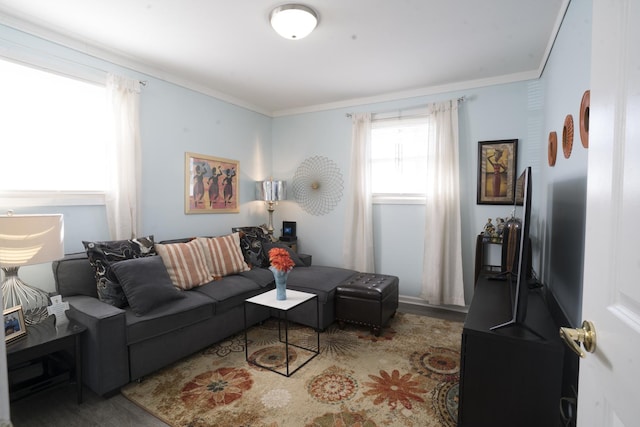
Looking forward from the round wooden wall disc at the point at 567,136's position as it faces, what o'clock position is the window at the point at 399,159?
The window is roughly at 1 o'clock from the round wooden wall disc.

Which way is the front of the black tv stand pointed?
to the viewer's left

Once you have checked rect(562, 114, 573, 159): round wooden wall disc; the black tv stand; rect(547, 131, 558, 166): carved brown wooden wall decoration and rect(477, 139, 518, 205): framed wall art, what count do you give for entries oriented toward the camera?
1

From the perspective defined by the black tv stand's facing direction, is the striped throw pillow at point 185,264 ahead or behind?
ahead

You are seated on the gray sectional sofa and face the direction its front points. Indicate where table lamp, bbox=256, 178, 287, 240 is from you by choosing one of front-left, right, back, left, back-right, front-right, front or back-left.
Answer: left

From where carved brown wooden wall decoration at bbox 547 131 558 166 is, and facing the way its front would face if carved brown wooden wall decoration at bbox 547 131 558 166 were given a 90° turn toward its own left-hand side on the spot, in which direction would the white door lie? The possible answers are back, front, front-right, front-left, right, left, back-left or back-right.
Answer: front

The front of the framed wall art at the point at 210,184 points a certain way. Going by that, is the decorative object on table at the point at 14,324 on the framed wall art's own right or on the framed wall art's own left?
on the framed wall art's own right

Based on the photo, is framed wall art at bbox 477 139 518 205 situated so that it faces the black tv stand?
yes

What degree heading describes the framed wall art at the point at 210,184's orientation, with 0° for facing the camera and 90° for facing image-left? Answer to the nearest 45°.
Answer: approximately 315°

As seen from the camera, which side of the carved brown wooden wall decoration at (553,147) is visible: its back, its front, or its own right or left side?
left

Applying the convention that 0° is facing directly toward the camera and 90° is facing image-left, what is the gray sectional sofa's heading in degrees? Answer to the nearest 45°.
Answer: approximately 315°

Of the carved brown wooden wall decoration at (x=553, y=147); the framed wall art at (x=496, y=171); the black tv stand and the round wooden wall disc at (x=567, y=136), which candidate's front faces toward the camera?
the framed wall art

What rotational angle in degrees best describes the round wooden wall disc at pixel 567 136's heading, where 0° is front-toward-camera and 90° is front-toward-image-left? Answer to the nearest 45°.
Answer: approximately 90°

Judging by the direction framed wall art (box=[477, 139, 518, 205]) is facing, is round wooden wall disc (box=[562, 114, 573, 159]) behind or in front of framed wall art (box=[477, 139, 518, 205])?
in front
